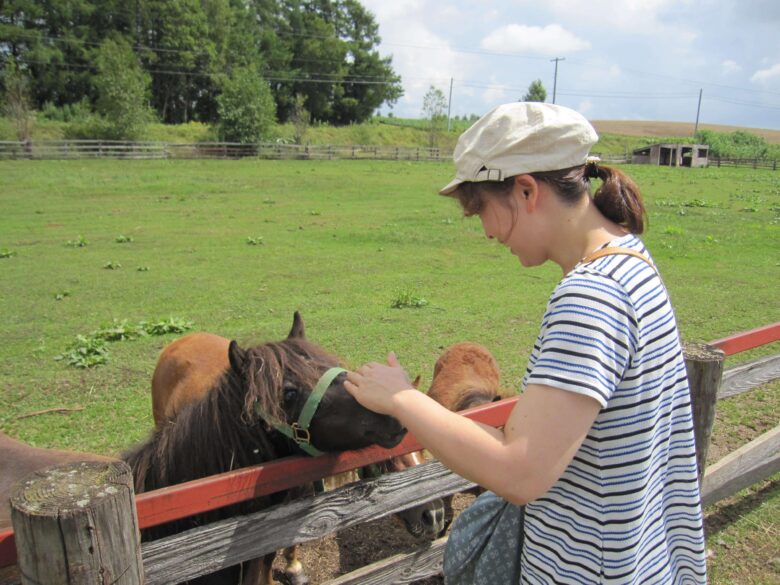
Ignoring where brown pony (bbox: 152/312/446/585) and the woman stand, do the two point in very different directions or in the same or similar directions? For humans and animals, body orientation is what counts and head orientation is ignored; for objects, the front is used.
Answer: very different directions

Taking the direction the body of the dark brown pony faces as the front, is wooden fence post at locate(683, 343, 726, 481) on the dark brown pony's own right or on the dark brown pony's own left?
on the dark brown pony's own left

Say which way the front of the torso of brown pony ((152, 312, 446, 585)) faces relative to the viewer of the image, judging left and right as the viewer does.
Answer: facing the viewer and to the right of the viewer

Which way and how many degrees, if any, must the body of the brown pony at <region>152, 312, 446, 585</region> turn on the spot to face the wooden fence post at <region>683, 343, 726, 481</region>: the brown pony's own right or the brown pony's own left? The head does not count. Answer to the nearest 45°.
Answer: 0° — it already faces it

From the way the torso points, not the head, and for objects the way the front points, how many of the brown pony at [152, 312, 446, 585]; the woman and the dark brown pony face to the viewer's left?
1

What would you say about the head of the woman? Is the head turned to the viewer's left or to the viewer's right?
to the viewer's left

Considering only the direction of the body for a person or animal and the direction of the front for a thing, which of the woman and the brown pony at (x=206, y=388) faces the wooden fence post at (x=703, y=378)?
the brown pony

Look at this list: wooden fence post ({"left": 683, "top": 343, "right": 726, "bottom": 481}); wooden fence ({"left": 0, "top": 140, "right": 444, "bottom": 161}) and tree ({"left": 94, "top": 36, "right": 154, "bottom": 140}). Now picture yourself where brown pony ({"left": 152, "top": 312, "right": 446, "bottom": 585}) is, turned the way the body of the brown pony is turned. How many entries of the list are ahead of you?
1

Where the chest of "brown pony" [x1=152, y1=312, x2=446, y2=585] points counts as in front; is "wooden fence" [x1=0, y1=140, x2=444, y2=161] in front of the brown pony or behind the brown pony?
behind

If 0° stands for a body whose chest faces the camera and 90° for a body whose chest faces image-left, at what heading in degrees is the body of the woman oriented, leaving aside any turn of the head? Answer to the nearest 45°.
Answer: approximately 90°

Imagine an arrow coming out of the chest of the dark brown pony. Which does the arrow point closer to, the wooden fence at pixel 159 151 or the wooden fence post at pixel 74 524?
the wooden fence post

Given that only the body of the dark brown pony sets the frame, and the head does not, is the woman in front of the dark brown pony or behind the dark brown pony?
in front

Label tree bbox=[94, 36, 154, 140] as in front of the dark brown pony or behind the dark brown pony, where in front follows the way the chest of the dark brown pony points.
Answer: behind
